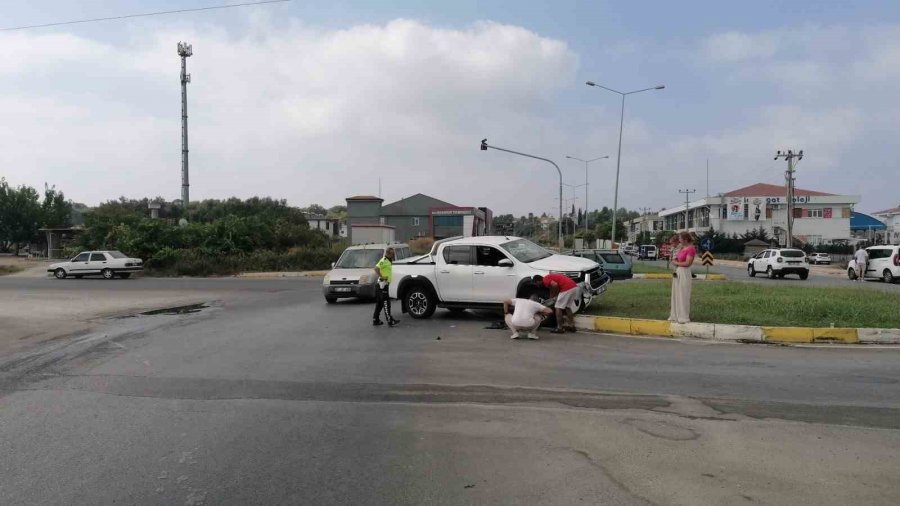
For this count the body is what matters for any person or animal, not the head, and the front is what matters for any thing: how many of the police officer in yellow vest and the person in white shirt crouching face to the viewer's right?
1

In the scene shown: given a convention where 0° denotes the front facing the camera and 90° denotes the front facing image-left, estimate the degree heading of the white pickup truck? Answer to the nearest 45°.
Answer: approximately 315°

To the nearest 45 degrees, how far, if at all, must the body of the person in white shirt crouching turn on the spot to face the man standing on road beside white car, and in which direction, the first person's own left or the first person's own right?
approximately 45° to the first person's own right

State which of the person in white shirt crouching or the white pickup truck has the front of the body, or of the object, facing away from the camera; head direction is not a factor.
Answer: the person in white shirt crouching

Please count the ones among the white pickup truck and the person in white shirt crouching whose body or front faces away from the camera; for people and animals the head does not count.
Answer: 1

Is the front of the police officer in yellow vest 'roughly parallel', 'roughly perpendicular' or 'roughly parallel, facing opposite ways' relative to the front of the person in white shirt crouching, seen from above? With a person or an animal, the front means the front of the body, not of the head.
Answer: roughly perpendicular

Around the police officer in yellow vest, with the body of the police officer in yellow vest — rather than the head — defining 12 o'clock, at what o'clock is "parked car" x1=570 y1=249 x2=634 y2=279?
The parked car is roughly at 10 o'clock from the police officer in yellow vest.

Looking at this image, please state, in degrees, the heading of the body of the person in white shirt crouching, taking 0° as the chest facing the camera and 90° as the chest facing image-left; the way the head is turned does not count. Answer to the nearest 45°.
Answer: approximately 180°

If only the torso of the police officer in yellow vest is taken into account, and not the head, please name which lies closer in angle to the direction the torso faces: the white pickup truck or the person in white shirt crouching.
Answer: the white pickup truck

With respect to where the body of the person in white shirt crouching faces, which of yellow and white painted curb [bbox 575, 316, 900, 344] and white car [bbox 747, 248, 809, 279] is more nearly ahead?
the white car

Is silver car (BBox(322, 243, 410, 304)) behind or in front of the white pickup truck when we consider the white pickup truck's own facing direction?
behind

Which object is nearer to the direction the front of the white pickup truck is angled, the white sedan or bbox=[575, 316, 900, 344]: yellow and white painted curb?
the yellow and white painted curb

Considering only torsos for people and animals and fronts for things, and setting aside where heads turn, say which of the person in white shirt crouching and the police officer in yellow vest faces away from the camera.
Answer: the person in white shirt crouching

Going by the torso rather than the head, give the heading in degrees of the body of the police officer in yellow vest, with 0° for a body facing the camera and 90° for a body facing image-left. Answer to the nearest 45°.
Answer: approximately 270°
